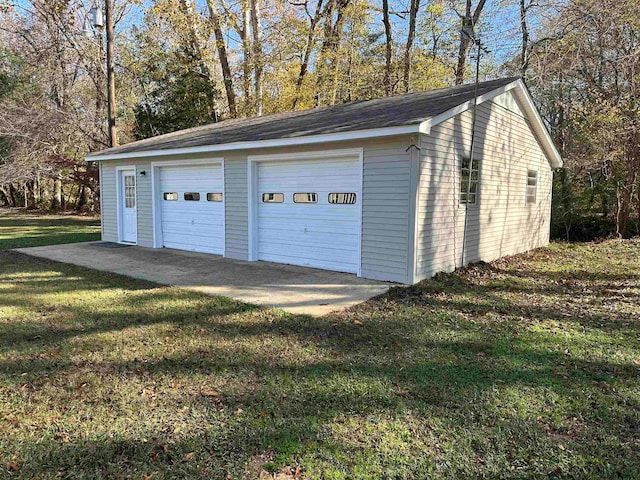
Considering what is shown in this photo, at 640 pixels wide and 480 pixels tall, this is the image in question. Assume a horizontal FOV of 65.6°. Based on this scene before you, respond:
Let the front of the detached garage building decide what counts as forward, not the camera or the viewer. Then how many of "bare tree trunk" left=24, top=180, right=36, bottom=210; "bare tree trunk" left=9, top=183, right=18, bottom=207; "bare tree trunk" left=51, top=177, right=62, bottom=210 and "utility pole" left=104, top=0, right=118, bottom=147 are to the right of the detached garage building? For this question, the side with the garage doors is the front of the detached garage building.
4

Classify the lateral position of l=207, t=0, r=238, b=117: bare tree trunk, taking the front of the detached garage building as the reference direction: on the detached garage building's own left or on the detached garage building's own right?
on the detached garage building's own right

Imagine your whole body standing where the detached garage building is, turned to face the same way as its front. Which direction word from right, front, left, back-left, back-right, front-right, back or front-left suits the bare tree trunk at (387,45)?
back-right

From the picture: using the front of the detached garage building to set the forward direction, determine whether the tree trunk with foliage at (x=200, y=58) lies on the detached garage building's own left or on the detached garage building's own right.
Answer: on the detached garage building's own right

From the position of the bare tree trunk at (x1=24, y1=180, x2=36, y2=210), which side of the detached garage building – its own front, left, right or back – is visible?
right

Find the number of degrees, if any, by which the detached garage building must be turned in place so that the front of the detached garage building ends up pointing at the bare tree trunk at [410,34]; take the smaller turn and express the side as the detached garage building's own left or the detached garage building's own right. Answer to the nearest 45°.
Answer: approximately 135° to the detached garage building's own right

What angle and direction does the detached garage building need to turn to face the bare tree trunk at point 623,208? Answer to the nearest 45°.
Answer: approximately 180°

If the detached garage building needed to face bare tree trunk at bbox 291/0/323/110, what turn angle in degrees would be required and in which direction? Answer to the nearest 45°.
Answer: approximately 135° to its right

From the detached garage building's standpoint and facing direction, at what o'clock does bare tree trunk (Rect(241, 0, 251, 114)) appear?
The bare tree trunk is roughly at 4 o'clock from the detached garage building.

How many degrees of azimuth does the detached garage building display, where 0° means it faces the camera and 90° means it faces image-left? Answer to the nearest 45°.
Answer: approximately 45°
